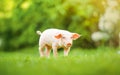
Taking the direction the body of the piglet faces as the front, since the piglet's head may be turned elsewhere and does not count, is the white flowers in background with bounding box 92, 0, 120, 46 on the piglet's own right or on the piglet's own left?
on the piglet's own left

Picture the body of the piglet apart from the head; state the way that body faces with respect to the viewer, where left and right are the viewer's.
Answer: facing the viewer and to the right of the viewer
